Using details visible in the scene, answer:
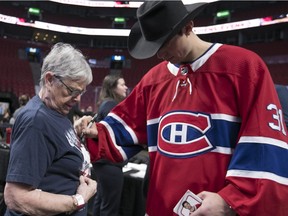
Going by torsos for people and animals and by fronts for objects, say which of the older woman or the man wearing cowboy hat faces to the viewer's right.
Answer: the older woman

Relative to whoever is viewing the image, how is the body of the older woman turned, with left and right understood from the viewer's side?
facing to the right of the viewer

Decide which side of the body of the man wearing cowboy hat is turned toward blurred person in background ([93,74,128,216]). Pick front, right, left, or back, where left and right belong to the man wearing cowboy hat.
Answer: right

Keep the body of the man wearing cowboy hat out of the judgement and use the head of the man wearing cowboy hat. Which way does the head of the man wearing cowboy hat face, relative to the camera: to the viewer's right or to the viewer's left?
to the viewer's left

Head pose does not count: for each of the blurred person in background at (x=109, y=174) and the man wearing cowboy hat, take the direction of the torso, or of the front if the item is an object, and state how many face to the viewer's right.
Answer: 1

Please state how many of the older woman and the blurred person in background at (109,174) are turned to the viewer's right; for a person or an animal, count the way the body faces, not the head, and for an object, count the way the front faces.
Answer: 2

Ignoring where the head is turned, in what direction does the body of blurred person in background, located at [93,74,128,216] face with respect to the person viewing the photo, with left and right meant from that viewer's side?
facing to the right of the viewer

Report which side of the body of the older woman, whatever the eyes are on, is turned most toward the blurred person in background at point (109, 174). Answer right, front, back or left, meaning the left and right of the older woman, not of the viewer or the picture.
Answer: left

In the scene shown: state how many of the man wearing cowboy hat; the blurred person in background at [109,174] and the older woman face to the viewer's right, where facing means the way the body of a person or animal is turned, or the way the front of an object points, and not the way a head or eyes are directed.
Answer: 2

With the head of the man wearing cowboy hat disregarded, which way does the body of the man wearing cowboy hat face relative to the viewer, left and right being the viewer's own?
facing the viewer and to the left of the viewer
